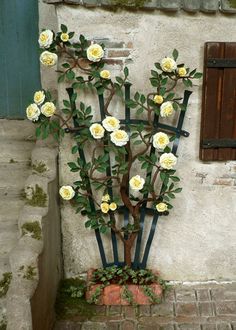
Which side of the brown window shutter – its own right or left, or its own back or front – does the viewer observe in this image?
front

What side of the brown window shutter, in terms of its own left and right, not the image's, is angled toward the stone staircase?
right

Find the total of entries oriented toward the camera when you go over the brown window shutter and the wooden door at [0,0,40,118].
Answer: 2

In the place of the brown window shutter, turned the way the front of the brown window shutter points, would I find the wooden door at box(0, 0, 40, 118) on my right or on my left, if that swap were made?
on my right

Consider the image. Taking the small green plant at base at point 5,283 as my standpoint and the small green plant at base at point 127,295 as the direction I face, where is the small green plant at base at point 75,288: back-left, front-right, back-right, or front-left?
front-left

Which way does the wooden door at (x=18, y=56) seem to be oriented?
toward the camera

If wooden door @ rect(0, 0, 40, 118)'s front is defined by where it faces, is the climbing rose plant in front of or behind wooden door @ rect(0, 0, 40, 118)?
in front
